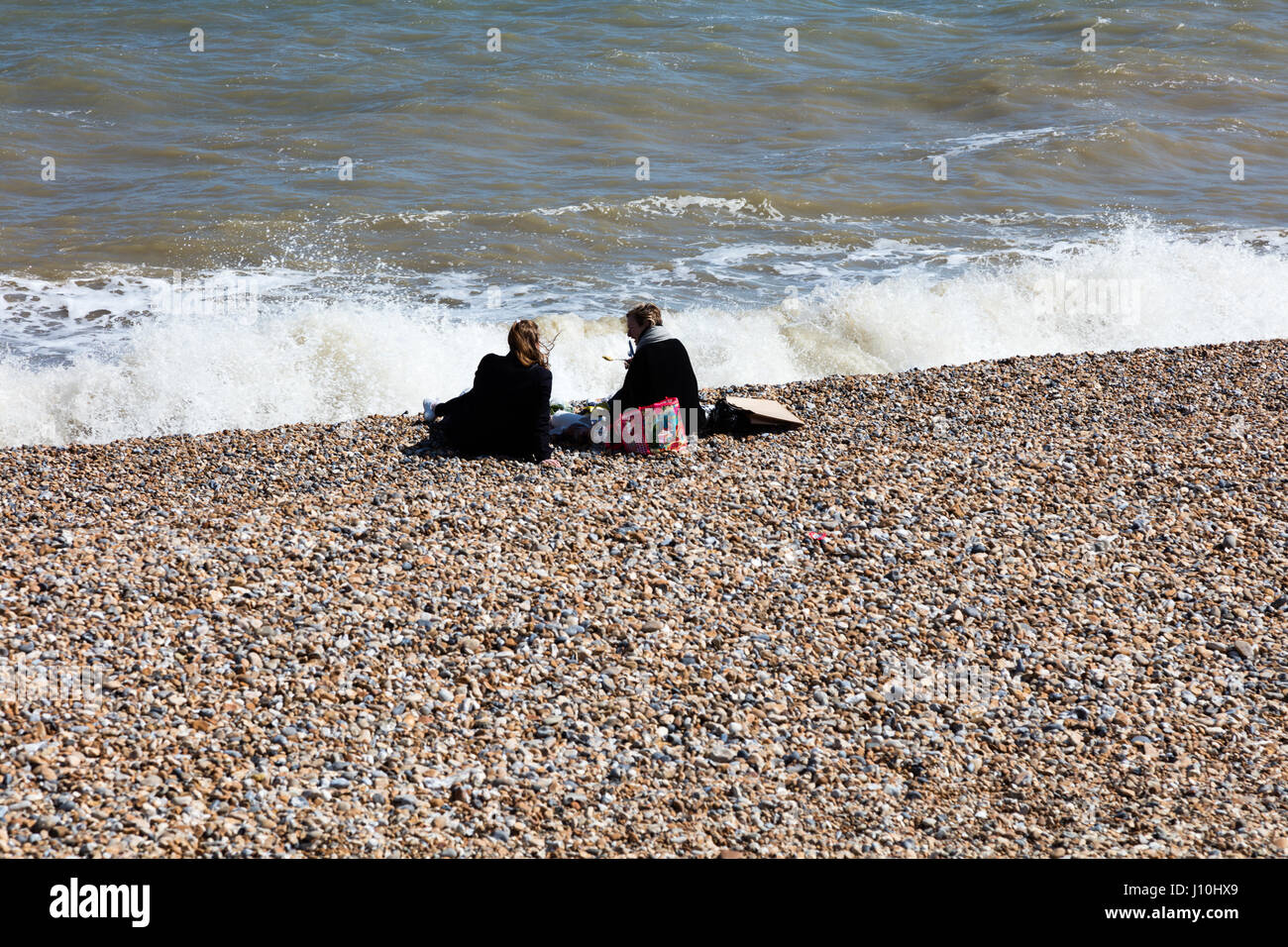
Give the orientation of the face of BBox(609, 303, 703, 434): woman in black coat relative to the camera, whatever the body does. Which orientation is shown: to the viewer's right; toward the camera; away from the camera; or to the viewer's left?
to the viewer's left

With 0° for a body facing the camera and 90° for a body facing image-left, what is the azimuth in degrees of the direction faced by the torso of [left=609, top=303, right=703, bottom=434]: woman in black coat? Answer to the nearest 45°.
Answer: approximately 135°

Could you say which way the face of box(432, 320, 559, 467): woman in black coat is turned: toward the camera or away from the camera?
away from the camera

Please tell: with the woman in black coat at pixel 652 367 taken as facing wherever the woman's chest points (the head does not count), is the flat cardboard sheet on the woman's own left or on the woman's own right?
on the woman's own right

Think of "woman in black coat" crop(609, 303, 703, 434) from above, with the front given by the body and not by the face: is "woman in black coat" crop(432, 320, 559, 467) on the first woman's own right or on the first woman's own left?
on the first woman's own left
